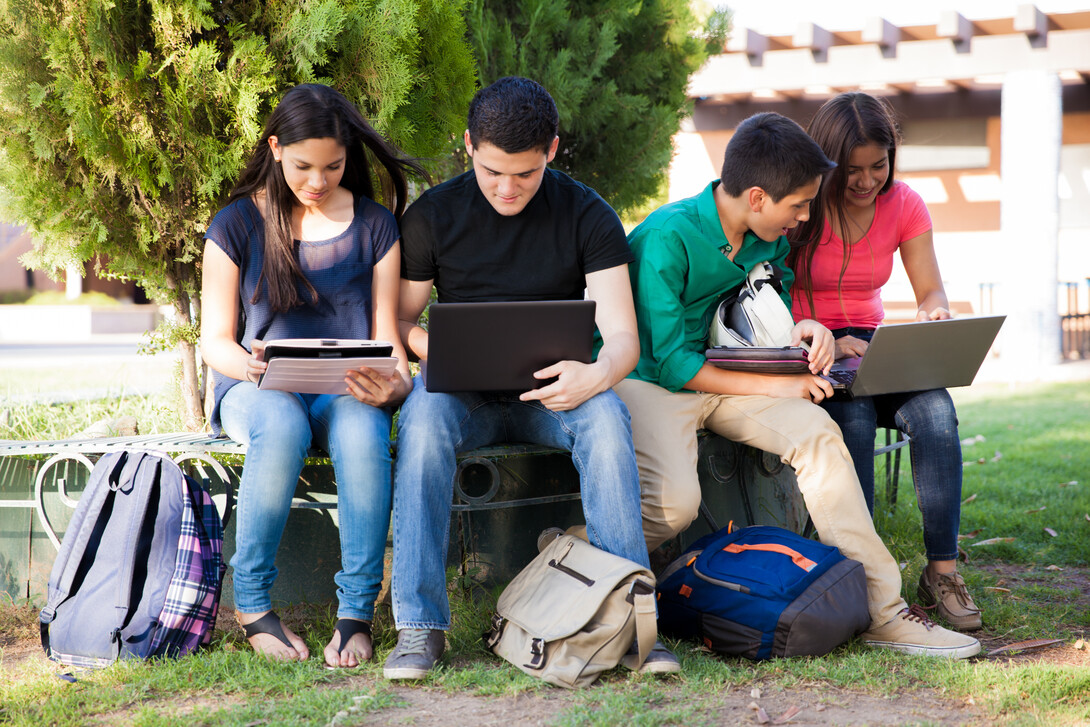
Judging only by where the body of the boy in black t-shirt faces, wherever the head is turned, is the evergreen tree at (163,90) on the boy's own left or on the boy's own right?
on the boy's own right

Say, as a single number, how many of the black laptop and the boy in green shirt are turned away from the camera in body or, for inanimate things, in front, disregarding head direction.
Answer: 1

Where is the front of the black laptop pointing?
away from the camera

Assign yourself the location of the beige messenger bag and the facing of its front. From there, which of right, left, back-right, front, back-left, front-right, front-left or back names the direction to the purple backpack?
front-right

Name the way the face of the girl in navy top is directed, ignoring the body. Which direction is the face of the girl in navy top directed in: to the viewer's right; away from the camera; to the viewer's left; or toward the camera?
toward the camera

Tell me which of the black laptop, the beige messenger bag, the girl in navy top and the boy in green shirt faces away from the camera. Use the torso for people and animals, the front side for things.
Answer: the black laptop

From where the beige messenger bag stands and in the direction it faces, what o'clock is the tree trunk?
The tree trunk is roughly at 3 o'clock from the beige messenger bag.

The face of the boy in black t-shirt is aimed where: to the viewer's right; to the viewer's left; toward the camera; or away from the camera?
toward the camera

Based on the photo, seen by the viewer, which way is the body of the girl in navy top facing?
toward the camera

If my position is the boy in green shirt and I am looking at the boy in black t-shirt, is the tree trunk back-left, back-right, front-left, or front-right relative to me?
front-right

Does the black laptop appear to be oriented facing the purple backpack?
no

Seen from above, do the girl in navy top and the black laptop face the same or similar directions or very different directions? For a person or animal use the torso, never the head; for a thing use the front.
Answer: very different directions

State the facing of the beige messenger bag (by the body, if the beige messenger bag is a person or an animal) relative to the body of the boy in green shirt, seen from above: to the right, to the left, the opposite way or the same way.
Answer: to the right

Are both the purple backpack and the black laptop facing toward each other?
no

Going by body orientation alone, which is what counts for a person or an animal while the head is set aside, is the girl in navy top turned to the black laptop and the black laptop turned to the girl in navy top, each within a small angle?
no

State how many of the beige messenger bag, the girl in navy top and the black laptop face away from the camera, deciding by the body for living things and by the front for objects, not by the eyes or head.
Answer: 1

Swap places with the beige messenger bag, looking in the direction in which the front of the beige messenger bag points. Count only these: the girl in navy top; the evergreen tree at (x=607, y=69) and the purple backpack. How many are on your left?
0

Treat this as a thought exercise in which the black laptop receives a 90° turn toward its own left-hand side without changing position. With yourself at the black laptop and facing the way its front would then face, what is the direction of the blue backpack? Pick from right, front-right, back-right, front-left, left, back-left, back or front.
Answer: back
